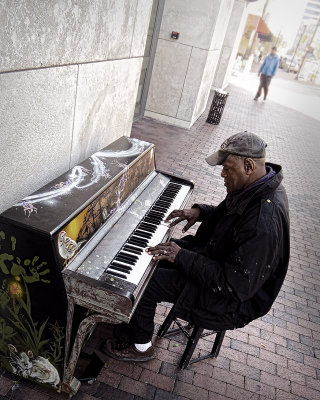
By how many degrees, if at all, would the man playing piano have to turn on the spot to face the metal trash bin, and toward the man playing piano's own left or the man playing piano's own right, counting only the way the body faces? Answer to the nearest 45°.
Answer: approximately 90° to the man playing piano's own right

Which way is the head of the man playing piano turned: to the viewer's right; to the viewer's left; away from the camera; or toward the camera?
to the viewer's left

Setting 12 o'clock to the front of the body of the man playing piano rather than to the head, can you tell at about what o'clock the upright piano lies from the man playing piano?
The upright piano is roughly at 11 o'clock from the man playing piano.

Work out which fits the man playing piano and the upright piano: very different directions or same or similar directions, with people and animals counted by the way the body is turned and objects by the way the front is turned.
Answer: very different directions

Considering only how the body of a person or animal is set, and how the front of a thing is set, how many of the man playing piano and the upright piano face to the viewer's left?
1

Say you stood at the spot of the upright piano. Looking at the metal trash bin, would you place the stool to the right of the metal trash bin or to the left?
right

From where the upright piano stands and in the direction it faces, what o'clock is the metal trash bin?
The metal trash bin is roughly at 8 o'clock from the upright piano.

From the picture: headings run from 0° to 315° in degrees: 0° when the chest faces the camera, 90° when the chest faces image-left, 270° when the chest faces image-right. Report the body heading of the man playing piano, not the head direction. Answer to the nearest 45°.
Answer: approximately 90°

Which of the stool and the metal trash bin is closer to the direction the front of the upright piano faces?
the stool
